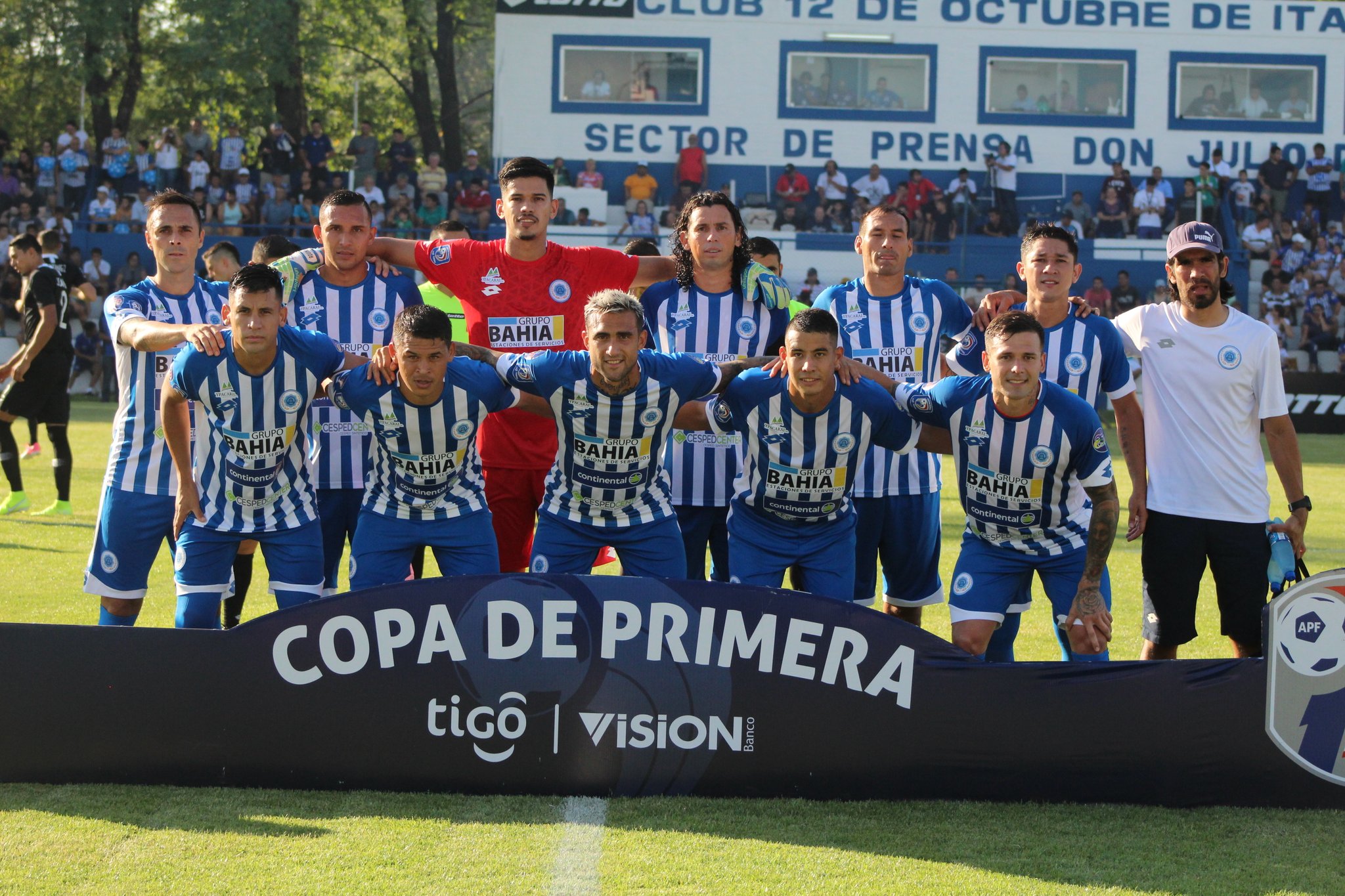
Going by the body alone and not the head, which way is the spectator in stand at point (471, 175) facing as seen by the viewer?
toward the camera

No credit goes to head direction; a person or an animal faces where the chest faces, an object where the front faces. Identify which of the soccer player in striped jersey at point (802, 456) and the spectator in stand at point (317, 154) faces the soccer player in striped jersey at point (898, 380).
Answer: the spectator in stand

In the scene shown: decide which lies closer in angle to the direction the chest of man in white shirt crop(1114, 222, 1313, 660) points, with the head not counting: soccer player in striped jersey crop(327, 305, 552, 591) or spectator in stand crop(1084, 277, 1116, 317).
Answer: the soccer player in striped jersey

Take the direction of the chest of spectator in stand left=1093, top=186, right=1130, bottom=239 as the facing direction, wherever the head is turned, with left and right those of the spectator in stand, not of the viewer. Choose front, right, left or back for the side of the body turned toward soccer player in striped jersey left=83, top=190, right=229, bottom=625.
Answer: front

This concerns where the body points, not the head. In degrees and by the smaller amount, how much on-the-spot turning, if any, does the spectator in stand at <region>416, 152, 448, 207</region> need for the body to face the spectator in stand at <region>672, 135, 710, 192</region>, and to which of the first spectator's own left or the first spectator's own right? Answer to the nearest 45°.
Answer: approximately 90° to the first spectator's own left

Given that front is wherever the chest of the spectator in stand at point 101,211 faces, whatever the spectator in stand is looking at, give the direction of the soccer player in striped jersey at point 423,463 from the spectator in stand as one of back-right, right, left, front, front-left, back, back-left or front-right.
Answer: front

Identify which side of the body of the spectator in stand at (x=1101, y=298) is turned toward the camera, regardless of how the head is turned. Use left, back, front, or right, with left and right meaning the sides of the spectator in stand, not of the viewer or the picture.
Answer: front

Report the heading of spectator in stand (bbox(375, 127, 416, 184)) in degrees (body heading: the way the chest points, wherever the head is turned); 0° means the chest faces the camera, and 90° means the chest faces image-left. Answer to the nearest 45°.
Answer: approximately 0°

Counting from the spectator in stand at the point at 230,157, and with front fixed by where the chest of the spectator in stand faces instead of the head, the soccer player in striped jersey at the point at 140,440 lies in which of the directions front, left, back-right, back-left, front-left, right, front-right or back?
front

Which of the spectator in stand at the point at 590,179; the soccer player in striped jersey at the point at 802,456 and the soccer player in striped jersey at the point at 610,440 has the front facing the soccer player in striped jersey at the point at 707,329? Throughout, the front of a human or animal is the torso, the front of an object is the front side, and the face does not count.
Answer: the spectator in stand

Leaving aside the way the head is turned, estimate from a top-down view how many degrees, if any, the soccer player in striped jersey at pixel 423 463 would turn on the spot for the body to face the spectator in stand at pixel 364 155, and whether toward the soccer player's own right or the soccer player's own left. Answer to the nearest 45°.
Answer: approximately 180°

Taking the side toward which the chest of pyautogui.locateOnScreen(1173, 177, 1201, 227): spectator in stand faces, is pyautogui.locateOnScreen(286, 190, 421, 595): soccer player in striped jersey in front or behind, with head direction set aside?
in front
